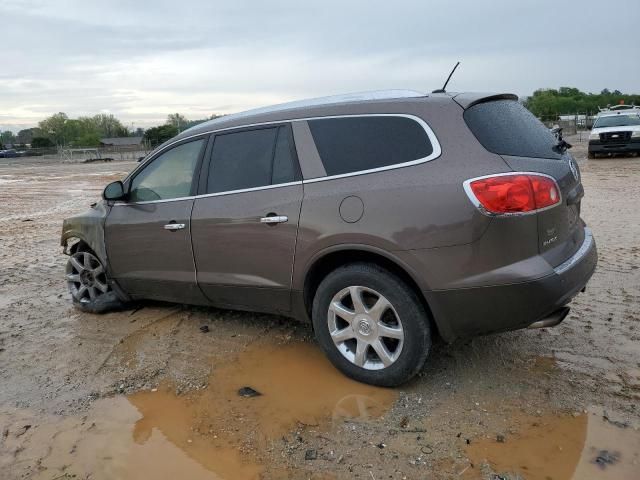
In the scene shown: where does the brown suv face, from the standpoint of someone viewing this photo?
facing away from the viewer and to the left of the viewer

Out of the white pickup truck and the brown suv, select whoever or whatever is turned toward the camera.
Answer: the white pickup truck

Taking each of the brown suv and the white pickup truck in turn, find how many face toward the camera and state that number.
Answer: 1

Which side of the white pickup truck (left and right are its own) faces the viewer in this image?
front

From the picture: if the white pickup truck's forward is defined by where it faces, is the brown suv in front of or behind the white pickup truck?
in front

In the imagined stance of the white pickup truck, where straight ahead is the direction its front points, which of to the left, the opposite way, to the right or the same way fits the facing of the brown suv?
to the right

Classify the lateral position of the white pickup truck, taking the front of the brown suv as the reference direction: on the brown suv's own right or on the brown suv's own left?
on the brown suv's own right
